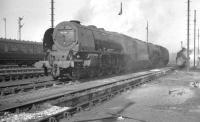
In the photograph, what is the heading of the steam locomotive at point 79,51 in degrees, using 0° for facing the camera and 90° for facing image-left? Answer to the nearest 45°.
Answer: approximately 45°

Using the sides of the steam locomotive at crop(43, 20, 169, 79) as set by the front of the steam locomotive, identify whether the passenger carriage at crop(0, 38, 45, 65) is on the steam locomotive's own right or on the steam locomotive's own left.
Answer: on the steam locomotive's own right
